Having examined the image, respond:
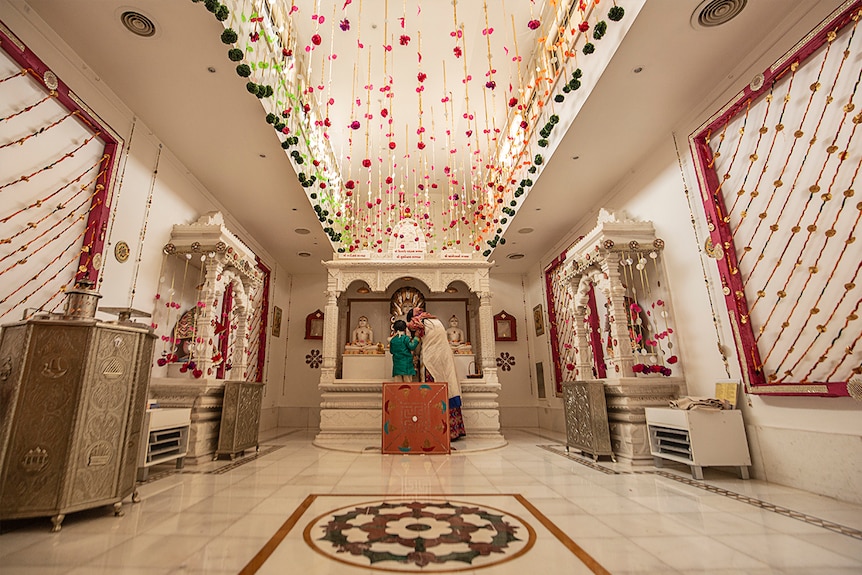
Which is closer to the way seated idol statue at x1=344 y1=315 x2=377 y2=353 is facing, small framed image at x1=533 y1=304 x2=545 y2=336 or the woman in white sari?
the woman in white sari

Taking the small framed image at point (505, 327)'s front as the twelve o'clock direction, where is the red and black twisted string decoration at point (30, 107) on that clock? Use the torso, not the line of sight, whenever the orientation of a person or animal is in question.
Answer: The red and black twisted string decoration is roughly at 1 o'clock from the small framed image.

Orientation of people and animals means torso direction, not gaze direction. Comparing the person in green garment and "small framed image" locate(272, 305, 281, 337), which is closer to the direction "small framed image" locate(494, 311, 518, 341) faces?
the person in green garment

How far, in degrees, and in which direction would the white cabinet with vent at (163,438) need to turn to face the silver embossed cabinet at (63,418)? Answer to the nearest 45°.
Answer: approximately 45° to its right

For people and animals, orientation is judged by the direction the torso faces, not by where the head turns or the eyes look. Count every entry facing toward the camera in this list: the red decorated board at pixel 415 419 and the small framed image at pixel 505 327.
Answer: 2

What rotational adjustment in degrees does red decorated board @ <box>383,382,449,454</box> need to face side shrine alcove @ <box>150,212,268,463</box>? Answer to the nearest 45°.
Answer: approximately 90° to its right

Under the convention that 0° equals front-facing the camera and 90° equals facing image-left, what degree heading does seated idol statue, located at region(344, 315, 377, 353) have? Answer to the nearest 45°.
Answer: approximately 0°
